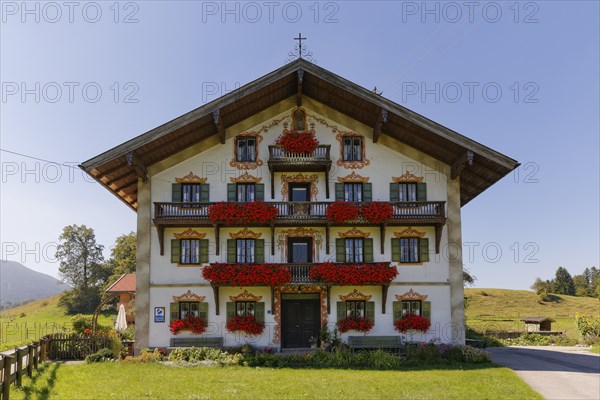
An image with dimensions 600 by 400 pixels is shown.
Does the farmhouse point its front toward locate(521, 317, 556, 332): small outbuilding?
no

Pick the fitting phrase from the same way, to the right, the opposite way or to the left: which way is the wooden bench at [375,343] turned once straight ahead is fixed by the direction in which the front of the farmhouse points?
the same way

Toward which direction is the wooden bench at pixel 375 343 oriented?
toward the camera

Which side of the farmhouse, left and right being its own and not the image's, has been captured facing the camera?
front

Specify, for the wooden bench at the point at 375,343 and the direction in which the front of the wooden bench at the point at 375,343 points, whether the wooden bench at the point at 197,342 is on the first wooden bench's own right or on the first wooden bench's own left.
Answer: on the first wooden bench's own right

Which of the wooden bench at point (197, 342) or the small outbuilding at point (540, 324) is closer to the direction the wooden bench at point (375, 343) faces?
the wooden bench

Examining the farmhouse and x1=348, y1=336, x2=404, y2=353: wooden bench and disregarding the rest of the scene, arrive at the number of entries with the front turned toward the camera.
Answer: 2
